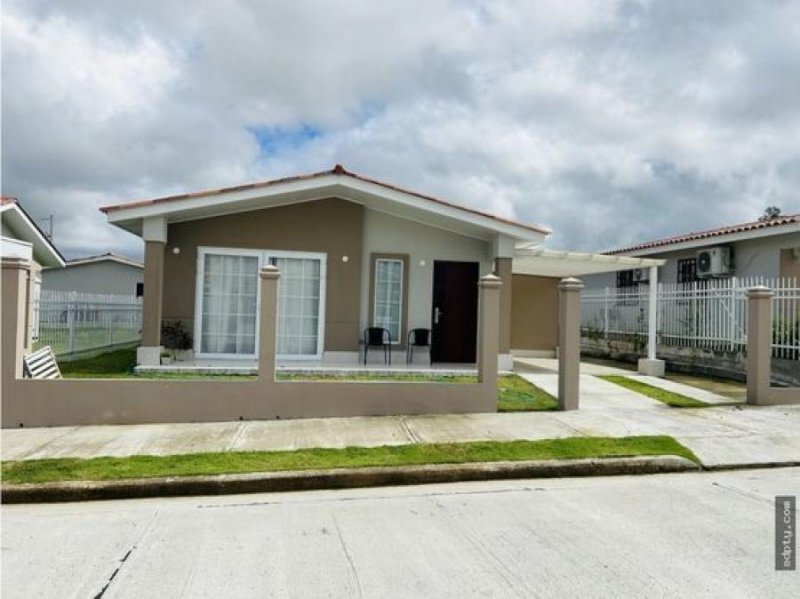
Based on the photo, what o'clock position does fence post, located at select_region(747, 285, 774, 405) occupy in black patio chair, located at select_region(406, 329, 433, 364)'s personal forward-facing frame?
The fence post is roughly at 10 o'clock from the black patio chair.

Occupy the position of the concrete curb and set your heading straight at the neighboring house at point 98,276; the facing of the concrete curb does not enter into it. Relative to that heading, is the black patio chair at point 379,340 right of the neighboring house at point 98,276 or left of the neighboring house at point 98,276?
right

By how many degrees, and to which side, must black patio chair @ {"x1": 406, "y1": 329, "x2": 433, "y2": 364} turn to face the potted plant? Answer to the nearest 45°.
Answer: approximately 90° to its right

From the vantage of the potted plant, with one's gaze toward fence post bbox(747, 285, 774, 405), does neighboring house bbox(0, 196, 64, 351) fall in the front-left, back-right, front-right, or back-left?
back-left

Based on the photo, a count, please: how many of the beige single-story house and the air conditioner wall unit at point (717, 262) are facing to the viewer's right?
0

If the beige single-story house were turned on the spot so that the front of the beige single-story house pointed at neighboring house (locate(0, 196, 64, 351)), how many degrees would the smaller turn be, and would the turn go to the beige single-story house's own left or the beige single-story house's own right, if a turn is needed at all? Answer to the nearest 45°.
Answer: approximately 135° to the beige single-story house's own right

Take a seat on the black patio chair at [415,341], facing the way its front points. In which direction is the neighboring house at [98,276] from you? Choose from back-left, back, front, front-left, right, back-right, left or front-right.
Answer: back-right

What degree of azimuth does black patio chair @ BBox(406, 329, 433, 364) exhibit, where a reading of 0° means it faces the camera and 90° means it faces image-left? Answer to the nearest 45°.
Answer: approximately 0°

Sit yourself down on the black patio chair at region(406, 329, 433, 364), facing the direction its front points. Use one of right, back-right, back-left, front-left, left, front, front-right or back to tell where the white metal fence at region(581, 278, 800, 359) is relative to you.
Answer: left

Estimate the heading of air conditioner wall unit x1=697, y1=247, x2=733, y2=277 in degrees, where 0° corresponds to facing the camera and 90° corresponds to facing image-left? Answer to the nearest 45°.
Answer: approximately 45°

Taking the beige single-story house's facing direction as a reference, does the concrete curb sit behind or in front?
in front
